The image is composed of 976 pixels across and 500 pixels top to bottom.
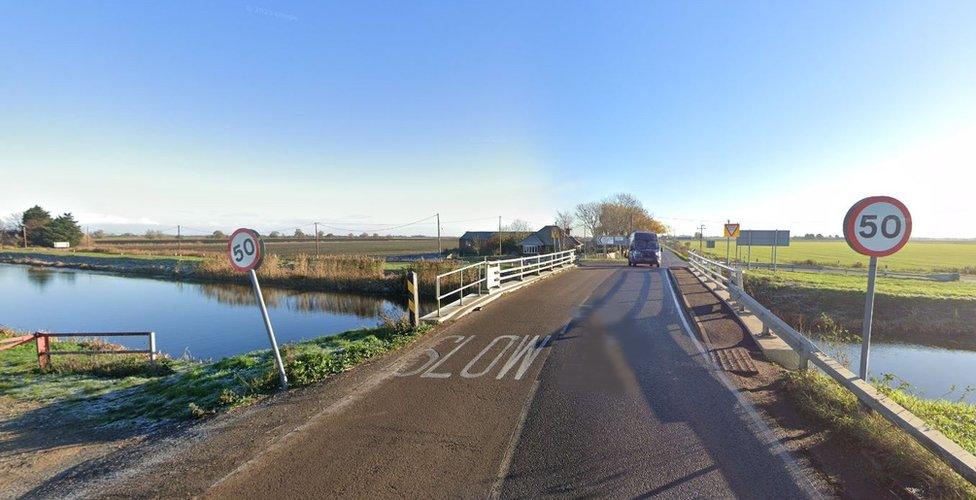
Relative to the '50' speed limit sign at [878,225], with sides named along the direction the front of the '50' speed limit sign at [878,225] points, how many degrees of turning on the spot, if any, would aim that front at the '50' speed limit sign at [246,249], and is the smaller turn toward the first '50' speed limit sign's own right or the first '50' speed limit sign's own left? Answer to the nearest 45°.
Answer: approximately 45° to the first '50' speed limit sign's own right

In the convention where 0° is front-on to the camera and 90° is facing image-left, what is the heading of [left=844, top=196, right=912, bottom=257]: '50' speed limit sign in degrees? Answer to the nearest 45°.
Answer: approximately 0°

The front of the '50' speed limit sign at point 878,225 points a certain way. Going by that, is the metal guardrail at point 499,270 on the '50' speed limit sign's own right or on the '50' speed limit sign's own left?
on the '50' speed limit sign's own right

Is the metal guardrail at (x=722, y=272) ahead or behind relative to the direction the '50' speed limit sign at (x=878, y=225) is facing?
behind
